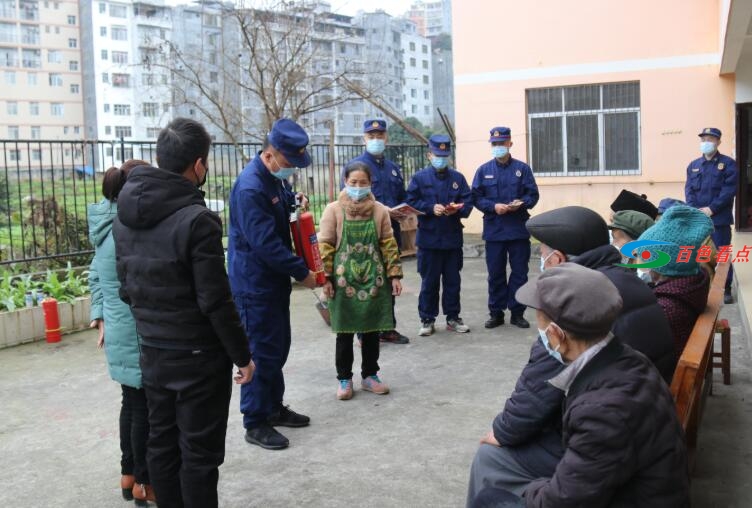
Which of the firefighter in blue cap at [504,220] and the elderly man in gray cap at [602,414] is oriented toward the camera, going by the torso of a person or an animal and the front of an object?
the firefighter in blue cap

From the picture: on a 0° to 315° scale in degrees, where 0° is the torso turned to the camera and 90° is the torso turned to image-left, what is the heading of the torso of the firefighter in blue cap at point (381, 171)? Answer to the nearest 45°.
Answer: approximately 0°

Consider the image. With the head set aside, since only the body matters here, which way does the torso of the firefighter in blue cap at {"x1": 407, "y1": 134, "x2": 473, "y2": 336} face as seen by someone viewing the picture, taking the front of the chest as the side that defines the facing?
toward the camera

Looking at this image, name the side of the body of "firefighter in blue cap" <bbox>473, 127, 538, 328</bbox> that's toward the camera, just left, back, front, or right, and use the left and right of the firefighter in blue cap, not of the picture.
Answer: front

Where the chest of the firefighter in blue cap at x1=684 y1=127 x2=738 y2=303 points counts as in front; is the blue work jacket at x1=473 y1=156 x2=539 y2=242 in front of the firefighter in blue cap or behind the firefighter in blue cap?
in front

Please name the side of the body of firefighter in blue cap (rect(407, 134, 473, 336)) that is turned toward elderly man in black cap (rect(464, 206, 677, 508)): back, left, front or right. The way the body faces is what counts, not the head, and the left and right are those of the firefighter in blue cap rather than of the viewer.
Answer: front

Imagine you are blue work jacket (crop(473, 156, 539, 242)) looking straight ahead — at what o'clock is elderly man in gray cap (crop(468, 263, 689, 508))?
The elderly man in gray cap is roughly at 12 o'clock from the blue work jacket.

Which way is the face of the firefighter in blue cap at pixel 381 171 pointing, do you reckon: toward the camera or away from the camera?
toward the camera

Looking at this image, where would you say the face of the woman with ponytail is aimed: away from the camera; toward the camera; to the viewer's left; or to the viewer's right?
away from the camera

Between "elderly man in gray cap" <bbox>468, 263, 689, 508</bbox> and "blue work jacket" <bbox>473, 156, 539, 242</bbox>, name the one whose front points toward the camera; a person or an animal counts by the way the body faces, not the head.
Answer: the blue work jacket

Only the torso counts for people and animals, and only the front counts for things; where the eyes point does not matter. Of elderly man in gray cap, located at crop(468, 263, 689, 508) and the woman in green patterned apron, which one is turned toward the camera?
the woman in green patterned apron

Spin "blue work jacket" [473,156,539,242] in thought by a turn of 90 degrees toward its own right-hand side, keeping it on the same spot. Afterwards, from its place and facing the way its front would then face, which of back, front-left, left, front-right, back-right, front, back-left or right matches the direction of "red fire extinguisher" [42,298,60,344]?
front
